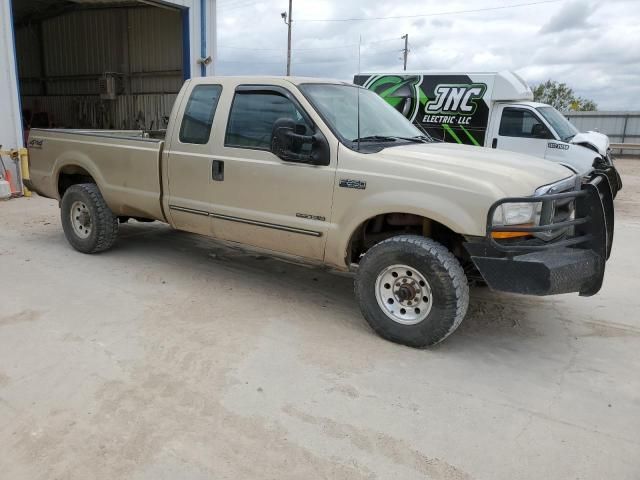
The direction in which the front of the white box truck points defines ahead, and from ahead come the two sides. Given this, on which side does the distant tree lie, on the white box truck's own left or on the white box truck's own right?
on the white box truck's own left

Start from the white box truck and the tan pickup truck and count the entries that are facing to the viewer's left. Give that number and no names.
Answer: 0

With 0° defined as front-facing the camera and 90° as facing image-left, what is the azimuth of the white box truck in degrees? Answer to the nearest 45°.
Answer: approximately 315°
